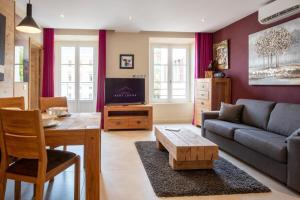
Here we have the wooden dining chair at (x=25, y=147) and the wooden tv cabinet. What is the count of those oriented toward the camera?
1

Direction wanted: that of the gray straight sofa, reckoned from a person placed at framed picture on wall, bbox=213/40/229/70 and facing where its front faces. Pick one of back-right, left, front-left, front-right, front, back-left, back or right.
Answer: front-left

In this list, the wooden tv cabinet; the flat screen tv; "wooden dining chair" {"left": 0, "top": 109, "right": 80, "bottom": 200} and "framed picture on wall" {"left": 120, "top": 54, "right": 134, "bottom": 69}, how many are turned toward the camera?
3

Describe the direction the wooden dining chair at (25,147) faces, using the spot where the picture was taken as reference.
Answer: facing away from the viewer and to the right of the viewer

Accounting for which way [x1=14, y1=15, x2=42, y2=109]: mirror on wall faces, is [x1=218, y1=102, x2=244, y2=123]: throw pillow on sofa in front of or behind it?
in front

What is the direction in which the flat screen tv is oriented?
toward the camera

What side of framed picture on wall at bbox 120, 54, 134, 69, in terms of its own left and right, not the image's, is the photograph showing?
front
